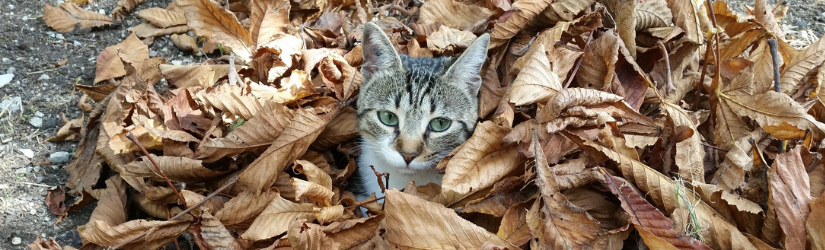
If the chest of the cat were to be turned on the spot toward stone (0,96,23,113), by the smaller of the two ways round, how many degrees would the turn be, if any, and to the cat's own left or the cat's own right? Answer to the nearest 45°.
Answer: approximately 90° to the cat's own right

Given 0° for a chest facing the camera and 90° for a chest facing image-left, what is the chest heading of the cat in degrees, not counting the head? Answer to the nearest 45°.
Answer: approximately 0°

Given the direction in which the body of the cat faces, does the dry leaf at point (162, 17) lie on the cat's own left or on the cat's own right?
on the cat's own right

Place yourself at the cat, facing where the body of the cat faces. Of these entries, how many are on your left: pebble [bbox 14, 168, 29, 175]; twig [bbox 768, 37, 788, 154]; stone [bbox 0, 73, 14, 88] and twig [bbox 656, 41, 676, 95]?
2

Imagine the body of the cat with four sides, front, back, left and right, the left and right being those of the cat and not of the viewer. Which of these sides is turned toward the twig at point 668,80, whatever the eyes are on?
left

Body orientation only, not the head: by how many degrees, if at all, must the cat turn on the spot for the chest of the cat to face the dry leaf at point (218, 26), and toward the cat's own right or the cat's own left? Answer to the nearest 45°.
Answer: approximately 135° to the cat's own right

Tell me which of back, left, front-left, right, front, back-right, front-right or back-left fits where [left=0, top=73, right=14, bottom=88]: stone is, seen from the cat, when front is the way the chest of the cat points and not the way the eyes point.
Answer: right

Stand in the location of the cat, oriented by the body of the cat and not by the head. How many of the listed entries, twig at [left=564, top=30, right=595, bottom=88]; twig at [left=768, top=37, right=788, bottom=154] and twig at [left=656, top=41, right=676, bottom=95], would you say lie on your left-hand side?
3

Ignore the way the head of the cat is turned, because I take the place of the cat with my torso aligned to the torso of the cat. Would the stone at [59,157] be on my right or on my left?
on my right

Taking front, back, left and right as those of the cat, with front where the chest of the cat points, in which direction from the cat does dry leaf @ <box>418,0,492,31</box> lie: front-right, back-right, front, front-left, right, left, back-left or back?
back

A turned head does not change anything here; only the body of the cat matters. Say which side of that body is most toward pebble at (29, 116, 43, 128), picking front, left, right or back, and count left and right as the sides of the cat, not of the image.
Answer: right

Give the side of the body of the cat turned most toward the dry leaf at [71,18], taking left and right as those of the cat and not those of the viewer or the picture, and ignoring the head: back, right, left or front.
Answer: right

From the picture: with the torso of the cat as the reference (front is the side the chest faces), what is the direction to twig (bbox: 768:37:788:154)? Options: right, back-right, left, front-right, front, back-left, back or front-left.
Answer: left
